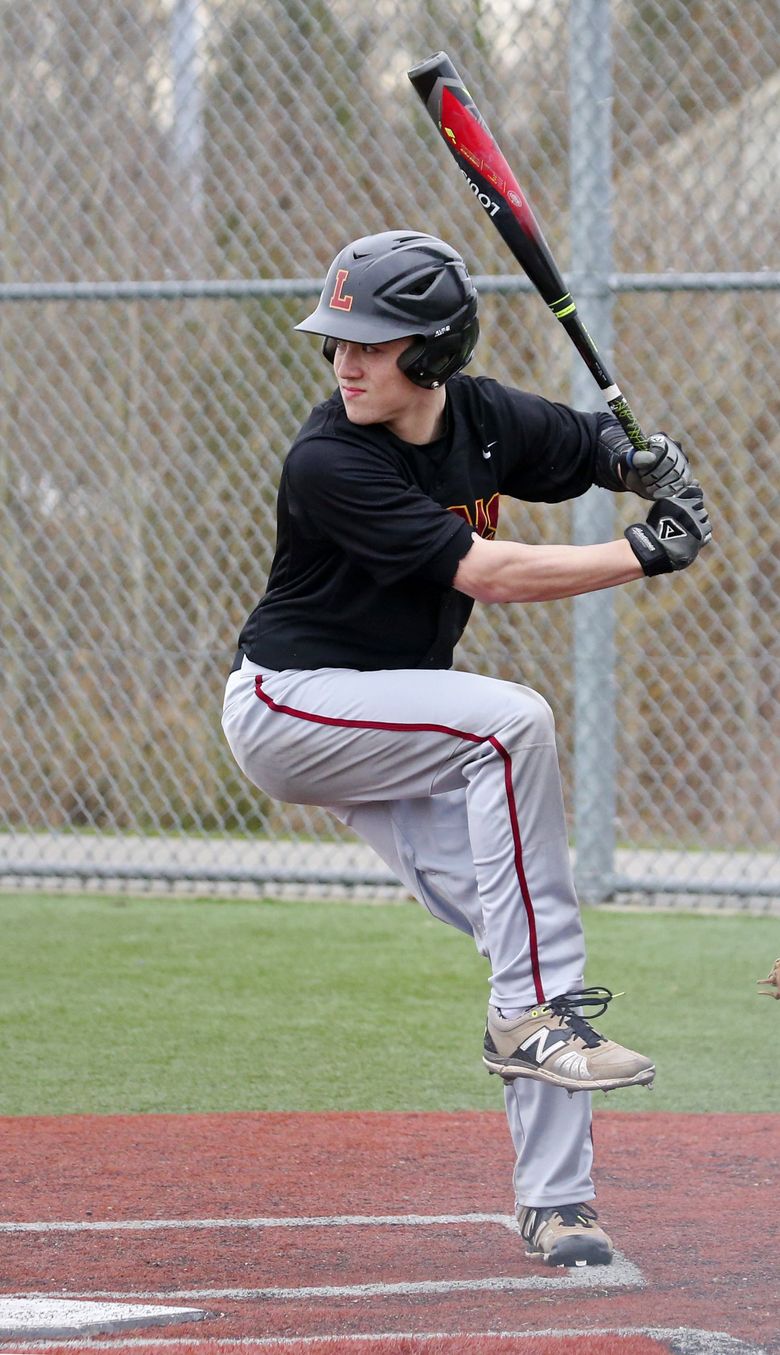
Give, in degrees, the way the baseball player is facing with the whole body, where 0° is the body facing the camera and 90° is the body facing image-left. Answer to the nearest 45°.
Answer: approximately 315°

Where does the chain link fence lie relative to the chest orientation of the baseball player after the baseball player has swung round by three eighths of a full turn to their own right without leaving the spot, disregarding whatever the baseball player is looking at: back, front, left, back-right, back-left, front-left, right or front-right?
right
